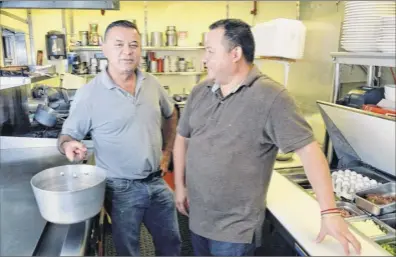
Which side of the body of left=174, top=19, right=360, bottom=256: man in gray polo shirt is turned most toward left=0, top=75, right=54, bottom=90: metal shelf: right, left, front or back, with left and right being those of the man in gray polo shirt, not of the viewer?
right

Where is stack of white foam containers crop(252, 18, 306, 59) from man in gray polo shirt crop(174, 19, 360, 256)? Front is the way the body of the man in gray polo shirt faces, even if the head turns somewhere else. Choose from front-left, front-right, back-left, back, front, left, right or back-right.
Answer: back-right

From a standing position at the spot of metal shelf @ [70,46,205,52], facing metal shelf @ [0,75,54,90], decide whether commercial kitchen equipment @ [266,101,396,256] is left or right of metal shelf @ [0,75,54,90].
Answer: left

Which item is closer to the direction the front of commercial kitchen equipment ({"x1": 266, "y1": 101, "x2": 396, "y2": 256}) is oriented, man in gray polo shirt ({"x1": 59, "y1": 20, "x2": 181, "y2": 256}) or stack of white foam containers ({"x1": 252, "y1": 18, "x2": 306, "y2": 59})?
the man in gray polo shirt

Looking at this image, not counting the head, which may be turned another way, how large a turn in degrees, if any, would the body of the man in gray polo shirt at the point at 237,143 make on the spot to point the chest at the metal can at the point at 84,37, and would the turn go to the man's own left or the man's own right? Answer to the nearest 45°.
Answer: approximately 90° to the man's own right

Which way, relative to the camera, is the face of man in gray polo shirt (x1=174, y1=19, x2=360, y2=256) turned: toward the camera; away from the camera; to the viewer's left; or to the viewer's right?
to the viewer's left

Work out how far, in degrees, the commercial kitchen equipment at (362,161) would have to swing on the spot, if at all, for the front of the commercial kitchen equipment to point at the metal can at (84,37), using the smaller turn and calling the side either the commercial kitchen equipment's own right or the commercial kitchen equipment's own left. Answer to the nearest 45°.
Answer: approximately 90° to the commercial kitchen equipment's own right

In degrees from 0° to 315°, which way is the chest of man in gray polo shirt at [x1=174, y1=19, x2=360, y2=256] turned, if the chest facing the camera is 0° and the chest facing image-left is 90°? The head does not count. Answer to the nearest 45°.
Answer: approximately 45°

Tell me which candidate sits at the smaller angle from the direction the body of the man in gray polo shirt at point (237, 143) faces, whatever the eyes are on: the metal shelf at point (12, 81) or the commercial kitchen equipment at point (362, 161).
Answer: the metal shelf

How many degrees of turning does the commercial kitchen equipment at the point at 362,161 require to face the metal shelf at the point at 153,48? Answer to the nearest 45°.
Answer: approximately 90° to its right

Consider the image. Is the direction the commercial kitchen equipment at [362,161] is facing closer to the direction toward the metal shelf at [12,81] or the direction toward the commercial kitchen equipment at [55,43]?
the metal shelf

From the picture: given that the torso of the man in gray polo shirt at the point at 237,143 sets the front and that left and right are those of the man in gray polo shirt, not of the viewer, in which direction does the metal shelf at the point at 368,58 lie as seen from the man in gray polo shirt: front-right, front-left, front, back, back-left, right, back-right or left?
back

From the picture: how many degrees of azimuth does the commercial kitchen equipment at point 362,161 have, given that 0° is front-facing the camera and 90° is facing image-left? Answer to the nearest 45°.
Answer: approximately 45°
